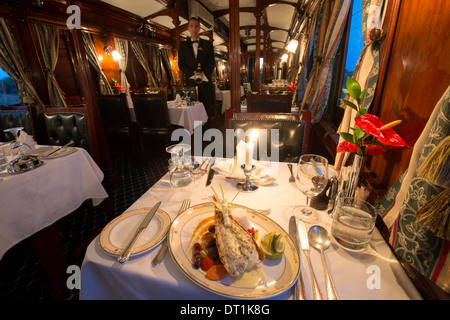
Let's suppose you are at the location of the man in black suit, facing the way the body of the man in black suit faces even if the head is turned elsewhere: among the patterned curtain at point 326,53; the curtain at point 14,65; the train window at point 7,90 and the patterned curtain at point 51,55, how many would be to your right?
3

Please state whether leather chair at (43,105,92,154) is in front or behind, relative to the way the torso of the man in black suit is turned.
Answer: in front

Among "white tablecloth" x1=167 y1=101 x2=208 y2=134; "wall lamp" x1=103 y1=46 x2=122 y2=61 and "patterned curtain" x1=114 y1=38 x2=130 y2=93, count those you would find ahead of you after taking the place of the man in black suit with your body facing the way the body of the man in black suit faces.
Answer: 1

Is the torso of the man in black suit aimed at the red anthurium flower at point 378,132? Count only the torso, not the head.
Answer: yes

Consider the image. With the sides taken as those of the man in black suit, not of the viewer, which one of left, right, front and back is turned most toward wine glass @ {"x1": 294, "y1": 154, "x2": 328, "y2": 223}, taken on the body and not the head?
front

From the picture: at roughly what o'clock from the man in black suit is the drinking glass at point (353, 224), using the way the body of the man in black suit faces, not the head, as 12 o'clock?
The drinking glass is roughly at 12 o'clock from the man in black suit.

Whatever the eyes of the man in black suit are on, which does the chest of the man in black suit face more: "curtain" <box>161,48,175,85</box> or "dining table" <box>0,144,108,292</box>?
the dining table

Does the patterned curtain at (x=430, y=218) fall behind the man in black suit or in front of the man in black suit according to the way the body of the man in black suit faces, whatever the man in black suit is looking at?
in front

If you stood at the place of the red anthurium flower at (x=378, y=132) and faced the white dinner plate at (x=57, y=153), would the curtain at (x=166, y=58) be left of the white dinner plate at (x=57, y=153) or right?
right

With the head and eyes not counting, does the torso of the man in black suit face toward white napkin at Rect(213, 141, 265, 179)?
yes

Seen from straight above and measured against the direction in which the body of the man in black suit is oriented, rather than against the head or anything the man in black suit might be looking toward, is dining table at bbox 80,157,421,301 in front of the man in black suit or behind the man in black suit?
in front

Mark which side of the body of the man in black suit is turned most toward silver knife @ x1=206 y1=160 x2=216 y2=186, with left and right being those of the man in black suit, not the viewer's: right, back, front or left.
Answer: front

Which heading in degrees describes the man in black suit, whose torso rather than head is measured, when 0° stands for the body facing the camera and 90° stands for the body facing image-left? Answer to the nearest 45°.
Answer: approximately 0°

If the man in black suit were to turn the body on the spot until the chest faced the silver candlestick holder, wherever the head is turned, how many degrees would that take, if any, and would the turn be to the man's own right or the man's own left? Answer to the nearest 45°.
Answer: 0° — they already face it
